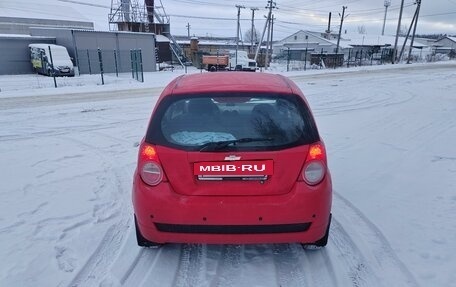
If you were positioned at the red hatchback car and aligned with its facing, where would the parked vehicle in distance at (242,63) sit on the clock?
The parked vehicle in distance is roughly at 12 o'clock from the red hatchback car.

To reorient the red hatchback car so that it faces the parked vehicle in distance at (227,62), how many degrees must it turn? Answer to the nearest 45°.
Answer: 0° — it already faces it

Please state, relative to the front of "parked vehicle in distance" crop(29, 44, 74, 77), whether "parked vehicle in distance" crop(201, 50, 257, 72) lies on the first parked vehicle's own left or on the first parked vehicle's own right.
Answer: on the first parked vehicle's own left

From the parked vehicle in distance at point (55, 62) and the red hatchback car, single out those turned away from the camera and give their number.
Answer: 1

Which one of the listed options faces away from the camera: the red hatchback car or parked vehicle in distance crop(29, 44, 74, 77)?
the red hatchback car

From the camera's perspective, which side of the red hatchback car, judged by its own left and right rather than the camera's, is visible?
back
